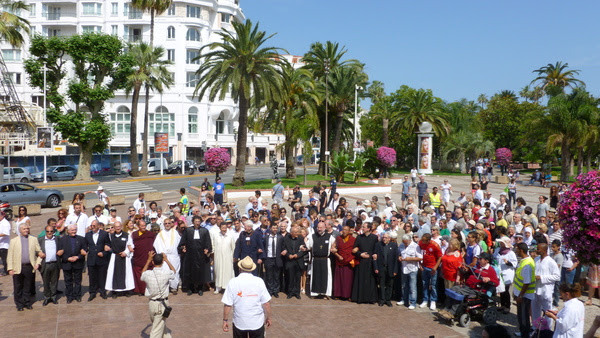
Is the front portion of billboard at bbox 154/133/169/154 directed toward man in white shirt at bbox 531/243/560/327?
yes

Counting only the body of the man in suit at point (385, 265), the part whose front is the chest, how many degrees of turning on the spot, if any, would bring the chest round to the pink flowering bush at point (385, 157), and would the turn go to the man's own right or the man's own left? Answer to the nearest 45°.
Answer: approximately 180°

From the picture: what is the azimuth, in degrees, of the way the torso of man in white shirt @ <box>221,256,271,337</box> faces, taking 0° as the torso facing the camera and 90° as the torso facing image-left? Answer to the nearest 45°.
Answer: approximately 180°

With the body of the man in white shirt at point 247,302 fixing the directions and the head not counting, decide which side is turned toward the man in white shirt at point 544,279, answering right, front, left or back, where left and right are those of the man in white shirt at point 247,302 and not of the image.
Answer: right

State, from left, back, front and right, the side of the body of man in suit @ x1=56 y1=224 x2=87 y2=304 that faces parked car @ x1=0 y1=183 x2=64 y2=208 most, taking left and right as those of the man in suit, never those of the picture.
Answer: back

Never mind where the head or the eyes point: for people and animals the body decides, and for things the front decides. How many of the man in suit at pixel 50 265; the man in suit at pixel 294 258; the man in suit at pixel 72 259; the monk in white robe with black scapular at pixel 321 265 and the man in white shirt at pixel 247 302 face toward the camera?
4

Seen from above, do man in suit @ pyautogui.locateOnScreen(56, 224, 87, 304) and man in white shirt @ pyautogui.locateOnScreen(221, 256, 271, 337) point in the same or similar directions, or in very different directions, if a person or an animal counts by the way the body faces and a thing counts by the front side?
very different directions
